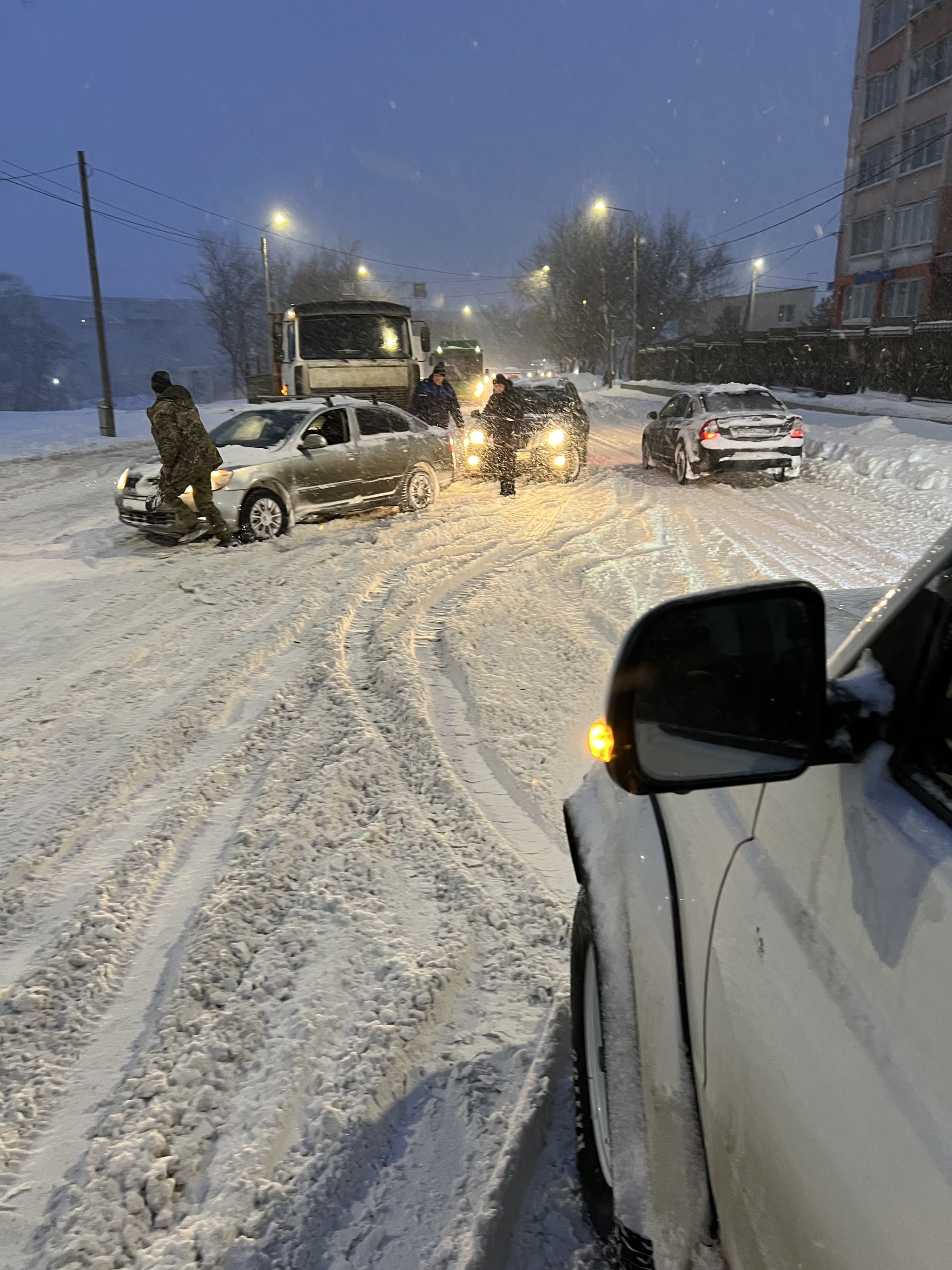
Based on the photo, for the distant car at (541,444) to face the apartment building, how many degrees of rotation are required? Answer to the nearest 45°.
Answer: approximately 135° to its left

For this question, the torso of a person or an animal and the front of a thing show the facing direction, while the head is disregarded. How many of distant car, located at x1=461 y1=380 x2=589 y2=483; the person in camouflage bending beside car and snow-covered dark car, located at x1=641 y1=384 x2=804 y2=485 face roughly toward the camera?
1

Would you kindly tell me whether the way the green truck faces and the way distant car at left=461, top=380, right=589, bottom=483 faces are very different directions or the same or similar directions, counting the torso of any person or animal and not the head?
same or similar directions

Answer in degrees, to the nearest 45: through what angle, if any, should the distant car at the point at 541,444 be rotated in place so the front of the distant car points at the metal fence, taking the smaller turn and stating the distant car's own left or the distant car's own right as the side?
approximately 135° to the distant car's own left

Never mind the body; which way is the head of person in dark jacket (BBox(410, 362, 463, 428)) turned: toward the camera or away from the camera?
toward the camera

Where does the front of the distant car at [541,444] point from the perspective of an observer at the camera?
facing the viewer

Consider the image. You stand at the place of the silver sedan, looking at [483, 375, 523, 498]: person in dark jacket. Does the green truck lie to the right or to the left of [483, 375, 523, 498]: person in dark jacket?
left

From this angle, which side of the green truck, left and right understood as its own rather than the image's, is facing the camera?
front

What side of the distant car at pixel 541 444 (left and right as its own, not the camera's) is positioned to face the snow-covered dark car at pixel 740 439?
left

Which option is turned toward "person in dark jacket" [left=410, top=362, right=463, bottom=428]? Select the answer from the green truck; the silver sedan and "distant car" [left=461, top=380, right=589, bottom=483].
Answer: the green truck

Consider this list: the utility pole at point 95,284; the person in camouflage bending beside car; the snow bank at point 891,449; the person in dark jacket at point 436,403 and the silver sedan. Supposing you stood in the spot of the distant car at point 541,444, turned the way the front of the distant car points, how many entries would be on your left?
1

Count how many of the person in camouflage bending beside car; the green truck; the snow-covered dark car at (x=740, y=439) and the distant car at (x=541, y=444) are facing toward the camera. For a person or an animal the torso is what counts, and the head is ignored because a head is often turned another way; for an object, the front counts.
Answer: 2

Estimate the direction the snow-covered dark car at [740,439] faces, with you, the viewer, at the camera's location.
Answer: facing away from the viewer and to the left of the viewer

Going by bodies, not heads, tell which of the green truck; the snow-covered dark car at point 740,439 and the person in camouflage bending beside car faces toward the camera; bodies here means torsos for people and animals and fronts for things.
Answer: the green truck

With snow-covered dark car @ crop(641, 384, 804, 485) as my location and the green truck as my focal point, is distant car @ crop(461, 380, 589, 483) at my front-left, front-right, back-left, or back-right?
front-left

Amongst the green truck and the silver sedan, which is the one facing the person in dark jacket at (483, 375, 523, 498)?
the green truck

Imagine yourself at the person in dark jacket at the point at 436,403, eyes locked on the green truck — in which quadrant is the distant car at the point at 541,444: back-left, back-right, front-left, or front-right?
front-right
